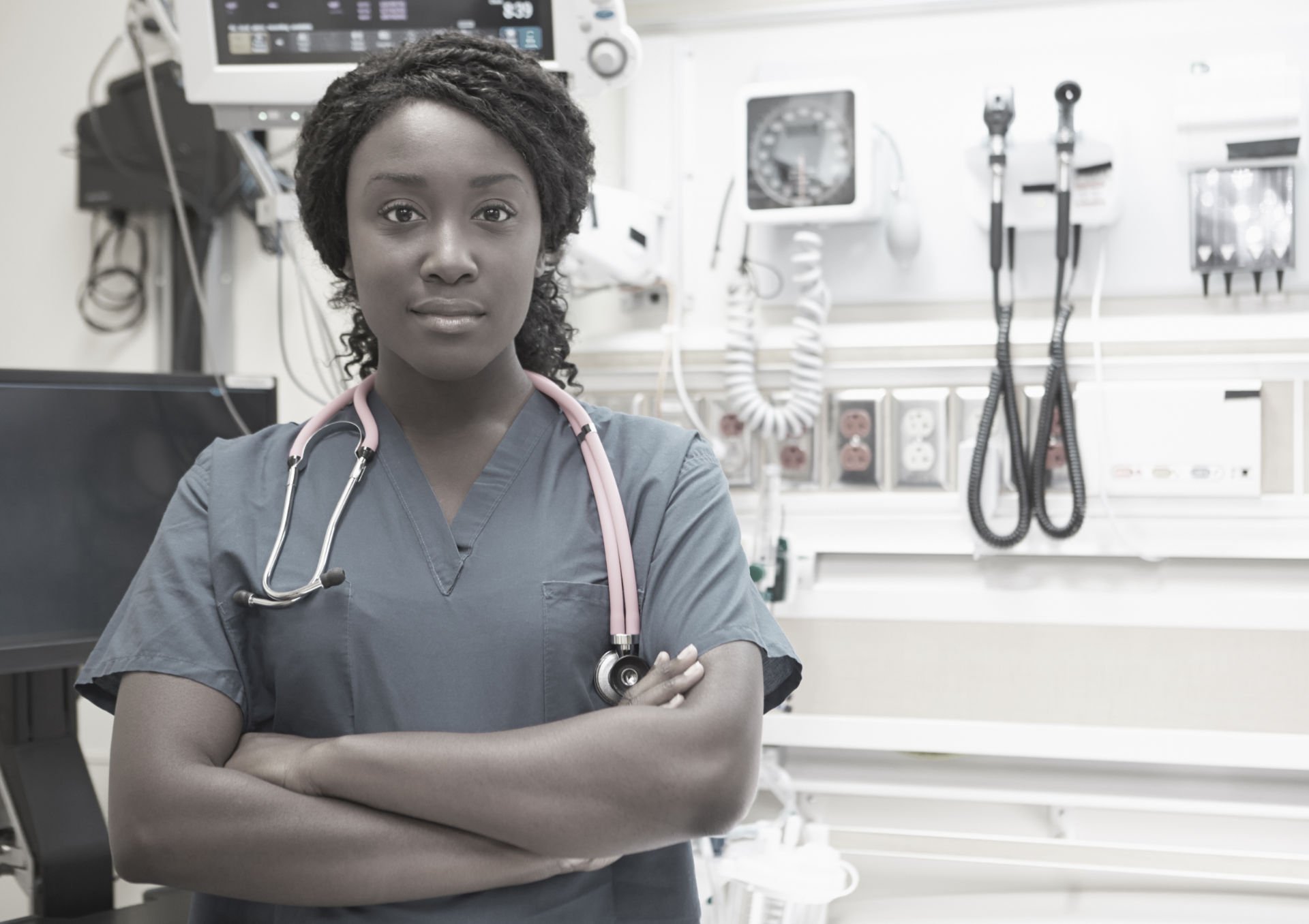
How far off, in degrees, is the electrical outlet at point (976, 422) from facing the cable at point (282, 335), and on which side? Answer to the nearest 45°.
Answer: approximately 90° to its right

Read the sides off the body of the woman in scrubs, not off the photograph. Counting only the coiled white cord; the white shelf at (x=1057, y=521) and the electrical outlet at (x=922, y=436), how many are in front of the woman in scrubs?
0

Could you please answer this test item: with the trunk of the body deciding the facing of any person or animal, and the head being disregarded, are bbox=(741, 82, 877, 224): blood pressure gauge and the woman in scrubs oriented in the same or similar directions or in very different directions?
same or similar directions

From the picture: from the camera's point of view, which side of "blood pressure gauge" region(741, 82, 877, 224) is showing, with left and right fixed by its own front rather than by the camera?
front

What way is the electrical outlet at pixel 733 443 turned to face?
toward the camera

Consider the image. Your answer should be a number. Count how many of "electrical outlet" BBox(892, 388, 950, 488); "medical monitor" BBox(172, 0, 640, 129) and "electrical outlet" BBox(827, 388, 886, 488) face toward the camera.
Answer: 3

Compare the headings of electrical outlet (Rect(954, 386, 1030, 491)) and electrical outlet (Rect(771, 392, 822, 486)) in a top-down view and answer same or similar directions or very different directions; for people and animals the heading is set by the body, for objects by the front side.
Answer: same or similar directions

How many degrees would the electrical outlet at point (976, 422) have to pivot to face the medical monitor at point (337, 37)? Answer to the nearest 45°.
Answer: approximately 45° to its right

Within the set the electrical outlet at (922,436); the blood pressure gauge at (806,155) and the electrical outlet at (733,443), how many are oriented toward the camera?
3

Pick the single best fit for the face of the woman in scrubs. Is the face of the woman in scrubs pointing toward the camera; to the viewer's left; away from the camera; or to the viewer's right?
toward the camera

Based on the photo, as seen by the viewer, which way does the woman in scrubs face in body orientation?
toward the camera
